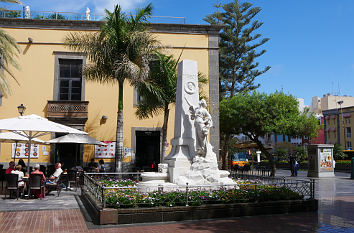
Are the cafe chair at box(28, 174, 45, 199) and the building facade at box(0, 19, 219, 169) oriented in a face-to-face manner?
yes

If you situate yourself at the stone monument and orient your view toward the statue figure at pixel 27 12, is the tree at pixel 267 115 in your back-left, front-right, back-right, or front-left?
front-right

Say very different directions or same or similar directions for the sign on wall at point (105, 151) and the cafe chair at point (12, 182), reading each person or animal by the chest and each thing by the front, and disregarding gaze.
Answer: very different directions

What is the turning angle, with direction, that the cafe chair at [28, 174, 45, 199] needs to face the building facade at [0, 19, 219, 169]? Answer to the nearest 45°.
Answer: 0° — it already faces it

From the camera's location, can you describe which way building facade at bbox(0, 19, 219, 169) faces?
facing the viewer

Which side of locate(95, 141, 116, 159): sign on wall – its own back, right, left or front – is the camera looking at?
front

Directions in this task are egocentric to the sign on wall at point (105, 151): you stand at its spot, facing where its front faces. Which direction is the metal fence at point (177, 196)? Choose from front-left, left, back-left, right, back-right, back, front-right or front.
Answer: front
